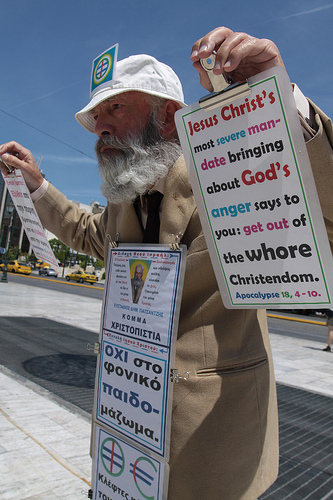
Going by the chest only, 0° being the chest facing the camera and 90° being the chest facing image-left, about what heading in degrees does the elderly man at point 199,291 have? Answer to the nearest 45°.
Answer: approximately 45°

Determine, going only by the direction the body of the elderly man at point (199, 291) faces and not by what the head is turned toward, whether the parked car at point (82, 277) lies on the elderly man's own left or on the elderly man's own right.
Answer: on the elderly man's own right
